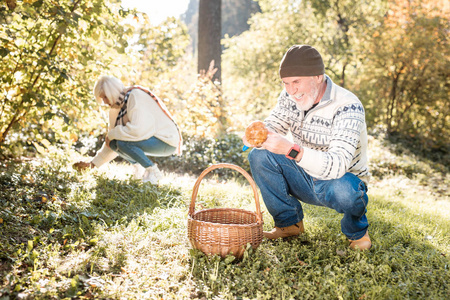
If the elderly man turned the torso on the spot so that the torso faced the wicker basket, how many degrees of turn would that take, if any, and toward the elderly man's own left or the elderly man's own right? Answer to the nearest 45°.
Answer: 0° — they already face it

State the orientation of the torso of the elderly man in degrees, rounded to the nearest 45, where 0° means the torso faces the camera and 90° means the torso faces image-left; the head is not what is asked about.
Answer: approximately 45°

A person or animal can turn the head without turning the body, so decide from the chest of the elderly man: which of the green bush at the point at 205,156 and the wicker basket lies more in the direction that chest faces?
the wicker basket

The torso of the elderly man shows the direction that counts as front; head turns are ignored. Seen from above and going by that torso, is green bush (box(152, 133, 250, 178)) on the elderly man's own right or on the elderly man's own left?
on the elderly man's own right

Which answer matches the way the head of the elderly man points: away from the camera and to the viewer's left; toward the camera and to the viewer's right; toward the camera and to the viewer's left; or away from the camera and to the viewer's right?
toward the camera and to the viewer's left

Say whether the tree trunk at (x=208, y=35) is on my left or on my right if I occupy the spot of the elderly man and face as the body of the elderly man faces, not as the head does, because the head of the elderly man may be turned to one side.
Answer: on my right

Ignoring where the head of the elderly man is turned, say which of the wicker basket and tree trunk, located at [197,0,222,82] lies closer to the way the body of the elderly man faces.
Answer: the wicker basket
